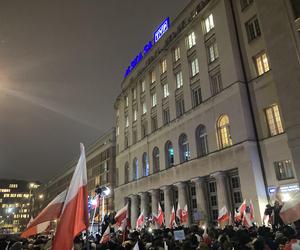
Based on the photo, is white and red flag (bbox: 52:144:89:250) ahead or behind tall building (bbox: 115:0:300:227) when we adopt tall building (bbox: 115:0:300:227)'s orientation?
ahead

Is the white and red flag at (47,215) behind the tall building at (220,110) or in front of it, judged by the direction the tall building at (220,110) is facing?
in front

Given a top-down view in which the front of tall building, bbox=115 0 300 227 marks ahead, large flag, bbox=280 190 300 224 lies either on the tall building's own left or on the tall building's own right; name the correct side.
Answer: on the tall building's own left

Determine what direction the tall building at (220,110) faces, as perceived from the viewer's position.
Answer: facing the viewer and to the left of the viewer

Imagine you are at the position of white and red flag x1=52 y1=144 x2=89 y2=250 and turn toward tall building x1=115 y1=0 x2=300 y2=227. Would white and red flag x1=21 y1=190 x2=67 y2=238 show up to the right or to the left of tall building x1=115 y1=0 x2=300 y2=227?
left

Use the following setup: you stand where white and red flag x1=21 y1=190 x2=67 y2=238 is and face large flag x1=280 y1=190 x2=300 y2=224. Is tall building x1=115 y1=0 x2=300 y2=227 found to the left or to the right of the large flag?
left
